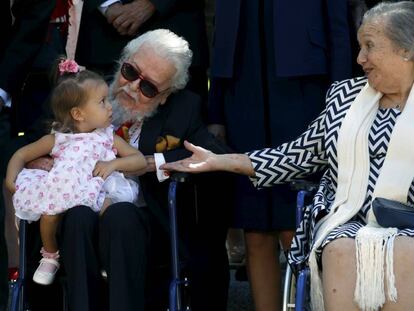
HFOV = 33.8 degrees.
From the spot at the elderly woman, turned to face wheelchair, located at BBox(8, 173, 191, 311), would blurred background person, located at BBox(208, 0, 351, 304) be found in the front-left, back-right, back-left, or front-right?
front-right

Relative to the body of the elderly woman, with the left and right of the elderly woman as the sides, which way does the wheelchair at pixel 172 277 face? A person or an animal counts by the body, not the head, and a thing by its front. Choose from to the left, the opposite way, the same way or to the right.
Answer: the same way

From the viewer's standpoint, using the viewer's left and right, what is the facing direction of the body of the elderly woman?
facing the viewer

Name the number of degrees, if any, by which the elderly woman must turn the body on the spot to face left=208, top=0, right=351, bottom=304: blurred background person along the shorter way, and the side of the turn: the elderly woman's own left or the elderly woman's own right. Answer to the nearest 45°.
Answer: approximately 135° to the elderly woman's own right

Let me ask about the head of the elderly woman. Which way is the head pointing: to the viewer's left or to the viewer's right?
to the viewer's left

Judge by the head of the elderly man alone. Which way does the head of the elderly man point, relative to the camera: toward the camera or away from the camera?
toward the camera

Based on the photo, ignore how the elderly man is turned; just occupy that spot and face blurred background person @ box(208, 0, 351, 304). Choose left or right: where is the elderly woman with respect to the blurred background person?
right

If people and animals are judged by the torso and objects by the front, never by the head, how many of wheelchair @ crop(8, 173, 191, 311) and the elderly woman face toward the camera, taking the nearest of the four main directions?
2

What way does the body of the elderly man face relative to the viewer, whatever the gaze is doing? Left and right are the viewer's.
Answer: facing the viewer and to the left of the viewer

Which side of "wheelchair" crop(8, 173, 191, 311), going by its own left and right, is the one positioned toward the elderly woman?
left

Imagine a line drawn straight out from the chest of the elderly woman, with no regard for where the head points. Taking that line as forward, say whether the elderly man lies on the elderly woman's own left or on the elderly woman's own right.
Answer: on the elderly woman's own right

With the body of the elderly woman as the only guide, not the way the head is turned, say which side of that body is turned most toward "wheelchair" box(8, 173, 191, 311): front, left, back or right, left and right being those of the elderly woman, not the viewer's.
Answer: right

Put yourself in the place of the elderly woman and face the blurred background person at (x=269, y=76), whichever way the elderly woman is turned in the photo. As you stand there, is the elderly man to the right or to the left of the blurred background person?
left
